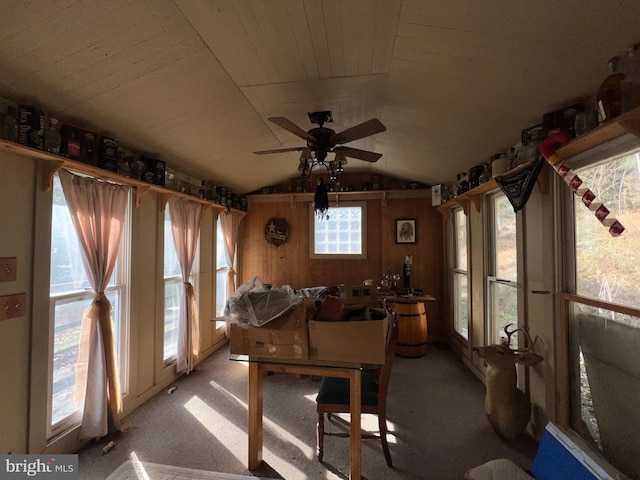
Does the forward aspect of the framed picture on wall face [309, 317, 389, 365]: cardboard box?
yes

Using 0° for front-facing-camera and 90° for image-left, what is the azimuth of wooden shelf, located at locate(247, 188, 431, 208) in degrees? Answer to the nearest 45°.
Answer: approximately 0°

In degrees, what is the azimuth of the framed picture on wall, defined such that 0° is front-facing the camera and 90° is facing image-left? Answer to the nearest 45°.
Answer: approximately 0°

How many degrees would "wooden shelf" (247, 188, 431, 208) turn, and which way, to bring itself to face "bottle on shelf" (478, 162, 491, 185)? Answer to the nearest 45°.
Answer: approximately 45° to its left

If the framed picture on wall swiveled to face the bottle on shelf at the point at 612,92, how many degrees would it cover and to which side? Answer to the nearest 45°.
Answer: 0° — it already faces it

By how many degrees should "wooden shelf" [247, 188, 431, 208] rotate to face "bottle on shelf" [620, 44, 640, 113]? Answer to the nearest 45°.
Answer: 0° — it already faces it

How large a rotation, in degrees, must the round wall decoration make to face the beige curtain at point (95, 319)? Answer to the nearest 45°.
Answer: approximately 45° to its right

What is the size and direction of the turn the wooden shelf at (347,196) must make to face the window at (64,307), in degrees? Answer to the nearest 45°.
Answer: approximately 45° to its right
